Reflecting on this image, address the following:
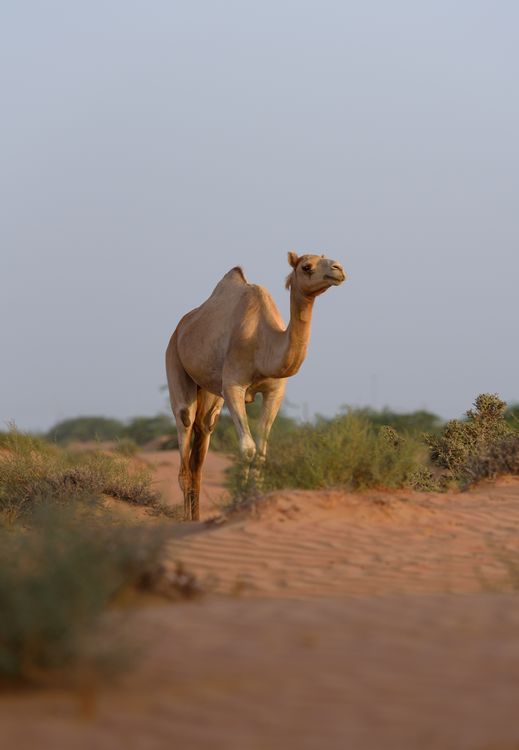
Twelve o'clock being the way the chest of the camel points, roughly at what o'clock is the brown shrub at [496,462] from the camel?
The brown shrub is roughly at 11 o'clock from the camel.

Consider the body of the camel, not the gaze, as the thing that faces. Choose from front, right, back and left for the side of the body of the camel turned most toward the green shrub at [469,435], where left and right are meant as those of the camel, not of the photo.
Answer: left

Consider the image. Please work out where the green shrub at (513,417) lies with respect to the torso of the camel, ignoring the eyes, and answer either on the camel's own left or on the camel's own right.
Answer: on the camel's own left

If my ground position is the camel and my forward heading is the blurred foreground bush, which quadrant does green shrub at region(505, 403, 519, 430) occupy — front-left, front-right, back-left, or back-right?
back-left

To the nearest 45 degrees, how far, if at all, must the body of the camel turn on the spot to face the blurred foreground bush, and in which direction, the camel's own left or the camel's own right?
approximately 45° to the camel's own right
